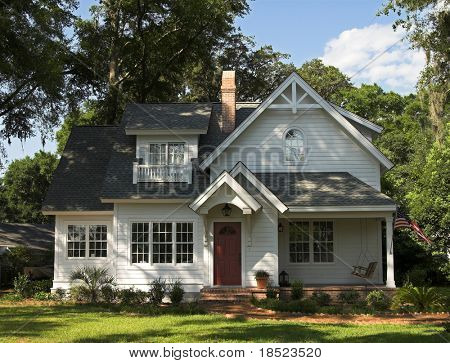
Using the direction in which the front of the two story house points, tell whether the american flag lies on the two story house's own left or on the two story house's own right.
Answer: on the two story house's own left

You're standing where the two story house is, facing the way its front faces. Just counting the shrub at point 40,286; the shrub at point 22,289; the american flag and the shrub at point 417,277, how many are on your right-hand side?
2

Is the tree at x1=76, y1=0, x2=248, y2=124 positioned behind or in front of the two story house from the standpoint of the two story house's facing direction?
behind

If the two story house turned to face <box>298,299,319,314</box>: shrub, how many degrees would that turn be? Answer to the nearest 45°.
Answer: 0° — it already faces it

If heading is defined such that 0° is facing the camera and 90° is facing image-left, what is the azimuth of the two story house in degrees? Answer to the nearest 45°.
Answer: approximately 0°

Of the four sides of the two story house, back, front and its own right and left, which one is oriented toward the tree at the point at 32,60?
right

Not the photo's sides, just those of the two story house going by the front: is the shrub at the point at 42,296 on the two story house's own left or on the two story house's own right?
on the two story house's own right

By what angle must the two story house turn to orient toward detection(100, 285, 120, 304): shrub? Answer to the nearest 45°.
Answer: approximately 45° to its right

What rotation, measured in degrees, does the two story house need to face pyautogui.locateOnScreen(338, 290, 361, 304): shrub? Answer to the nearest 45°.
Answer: approximately 45° to its left

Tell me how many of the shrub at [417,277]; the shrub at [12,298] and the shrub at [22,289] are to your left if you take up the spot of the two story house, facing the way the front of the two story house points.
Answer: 1

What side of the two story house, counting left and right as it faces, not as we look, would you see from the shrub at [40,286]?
right

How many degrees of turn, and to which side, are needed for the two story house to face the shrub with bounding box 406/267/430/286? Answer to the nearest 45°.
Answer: approximately 90° to its left

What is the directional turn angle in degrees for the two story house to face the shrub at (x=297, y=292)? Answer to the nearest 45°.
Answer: approximately 45° to its left
